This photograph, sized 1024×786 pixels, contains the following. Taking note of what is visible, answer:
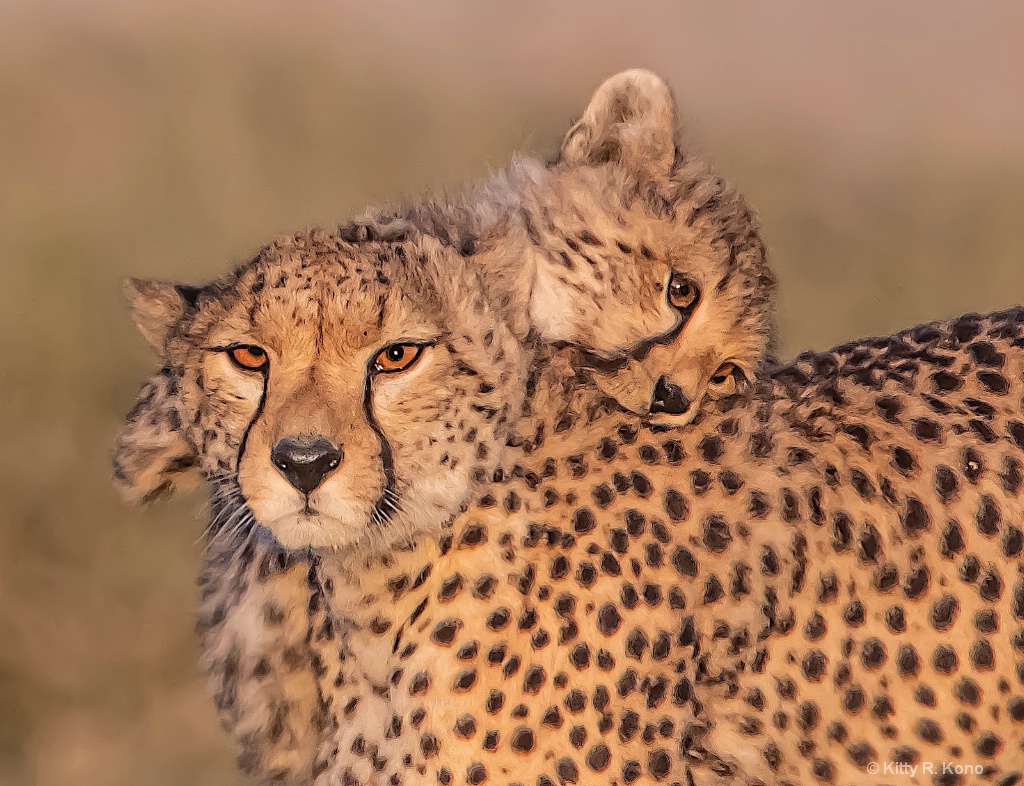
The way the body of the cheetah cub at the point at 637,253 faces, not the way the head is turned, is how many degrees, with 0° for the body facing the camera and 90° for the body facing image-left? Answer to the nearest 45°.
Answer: approximately 315°
